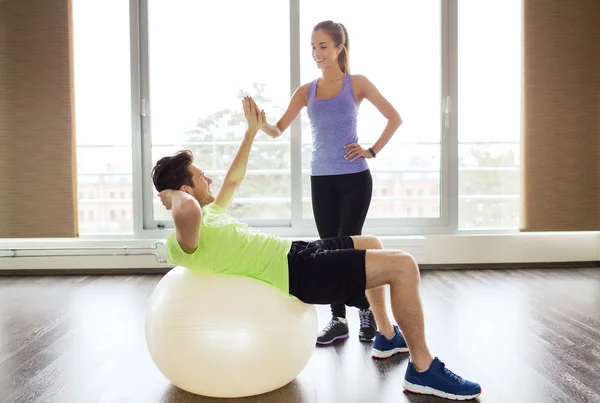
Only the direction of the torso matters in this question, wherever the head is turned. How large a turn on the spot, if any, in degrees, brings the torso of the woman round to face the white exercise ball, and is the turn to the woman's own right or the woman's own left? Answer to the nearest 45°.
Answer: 0° — they already face it

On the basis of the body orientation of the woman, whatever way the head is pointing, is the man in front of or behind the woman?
in front

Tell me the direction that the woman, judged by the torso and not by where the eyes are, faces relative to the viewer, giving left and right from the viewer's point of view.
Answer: facing the viewer and to the left of the viewer

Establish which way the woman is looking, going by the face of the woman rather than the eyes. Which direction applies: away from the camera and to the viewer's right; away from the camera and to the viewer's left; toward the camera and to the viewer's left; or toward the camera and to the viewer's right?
toward the camera and to the viewer's left

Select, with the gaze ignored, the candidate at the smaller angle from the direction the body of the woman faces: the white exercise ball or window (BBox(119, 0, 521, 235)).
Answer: the white exercise ball

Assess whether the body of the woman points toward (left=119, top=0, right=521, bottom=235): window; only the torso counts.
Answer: no
